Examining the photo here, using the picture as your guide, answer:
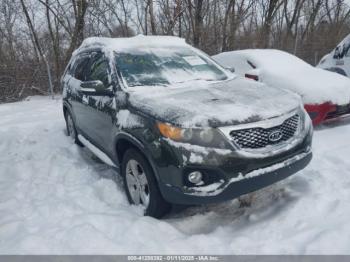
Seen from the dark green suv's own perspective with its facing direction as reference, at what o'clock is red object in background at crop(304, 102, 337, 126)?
The red object in background is roughly at 9 o'clock from the dark green suv.

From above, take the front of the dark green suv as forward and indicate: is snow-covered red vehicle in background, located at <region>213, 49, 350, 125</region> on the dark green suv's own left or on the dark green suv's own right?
on the dark green suv's own left
